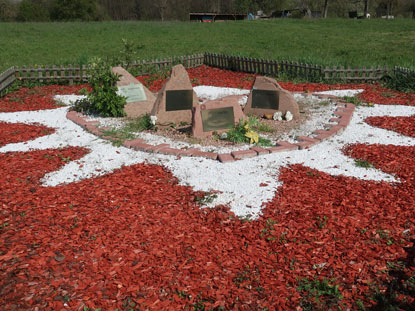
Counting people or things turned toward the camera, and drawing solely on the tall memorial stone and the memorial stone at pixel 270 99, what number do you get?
2

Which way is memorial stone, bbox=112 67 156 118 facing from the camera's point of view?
toward the camera

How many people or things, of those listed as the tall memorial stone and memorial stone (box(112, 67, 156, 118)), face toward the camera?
2

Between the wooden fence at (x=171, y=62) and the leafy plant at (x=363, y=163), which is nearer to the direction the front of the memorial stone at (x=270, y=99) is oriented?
the leafy plant

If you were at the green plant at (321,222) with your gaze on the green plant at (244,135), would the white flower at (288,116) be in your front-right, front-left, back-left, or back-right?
front-right

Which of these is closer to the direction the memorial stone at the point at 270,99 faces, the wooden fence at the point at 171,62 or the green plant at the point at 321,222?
the green plant

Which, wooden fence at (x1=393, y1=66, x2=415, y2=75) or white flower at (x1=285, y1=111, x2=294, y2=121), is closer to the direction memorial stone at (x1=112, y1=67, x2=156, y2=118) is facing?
the white flower

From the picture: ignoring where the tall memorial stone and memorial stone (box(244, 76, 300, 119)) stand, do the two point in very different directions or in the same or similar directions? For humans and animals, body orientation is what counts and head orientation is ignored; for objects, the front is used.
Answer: same or similar directions

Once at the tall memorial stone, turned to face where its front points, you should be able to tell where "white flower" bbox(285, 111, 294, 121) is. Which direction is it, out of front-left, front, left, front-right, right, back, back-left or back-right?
left

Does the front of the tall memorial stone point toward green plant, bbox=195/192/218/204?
yes

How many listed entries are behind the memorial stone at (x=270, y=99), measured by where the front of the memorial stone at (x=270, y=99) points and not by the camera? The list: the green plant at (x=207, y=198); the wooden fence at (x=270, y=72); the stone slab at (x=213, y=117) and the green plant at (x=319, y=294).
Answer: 1

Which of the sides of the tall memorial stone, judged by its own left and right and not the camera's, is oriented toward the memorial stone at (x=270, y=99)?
left

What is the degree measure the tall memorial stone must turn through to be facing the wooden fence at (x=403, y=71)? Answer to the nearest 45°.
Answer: approximately 135° to its left

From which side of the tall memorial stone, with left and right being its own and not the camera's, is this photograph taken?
front

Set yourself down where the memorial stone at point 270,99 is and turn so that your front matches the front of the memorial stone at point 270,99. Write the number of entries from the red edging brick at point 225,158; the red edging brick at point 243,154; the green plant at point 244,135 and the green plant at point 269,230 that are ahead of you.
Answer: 4

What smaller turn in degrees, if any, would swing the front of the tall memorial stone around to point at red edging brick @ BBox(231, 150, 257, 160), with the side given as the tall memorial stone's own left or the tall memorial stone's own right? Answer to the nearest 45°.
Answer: approximately 45° to the tall memorial stone's own left

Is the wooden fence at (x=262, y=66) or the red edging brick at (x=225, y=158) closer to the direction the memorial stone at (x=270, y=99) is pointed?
the red edging brick
